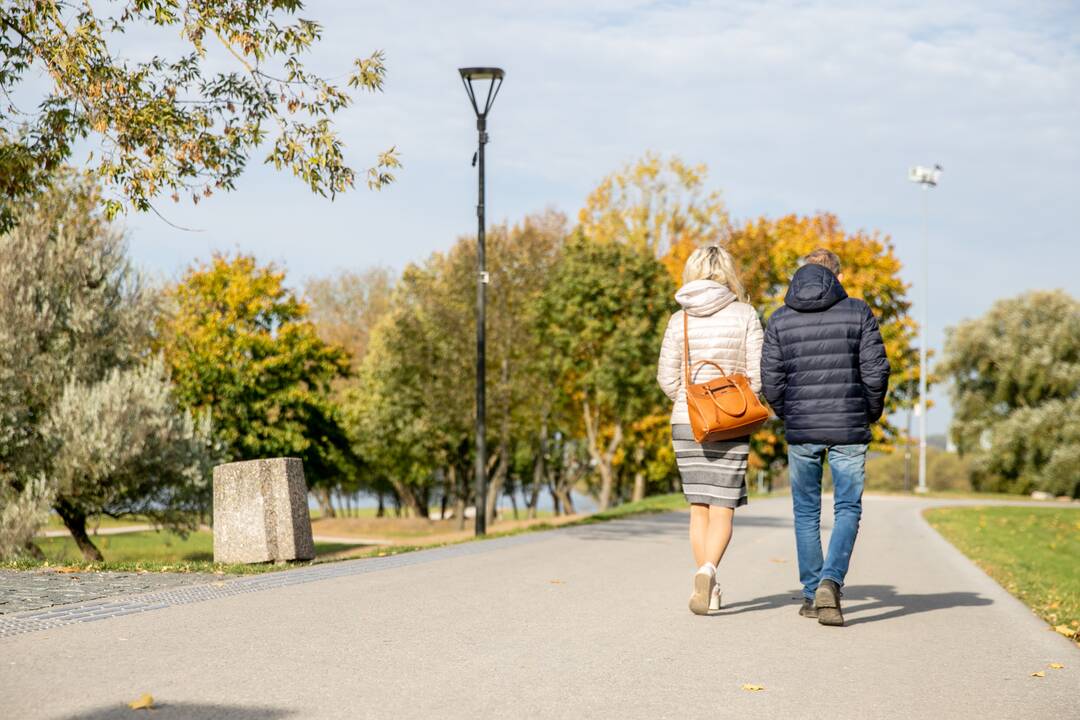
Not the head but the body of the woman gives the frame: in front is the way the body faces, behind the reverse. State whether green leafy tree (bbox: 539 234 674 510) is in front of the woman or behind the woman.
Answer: in front

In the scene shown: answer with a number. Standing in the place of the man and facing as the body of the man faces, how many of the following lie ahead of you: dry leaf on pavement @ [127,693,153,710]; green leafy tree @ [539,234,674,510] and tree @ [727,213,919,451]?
2

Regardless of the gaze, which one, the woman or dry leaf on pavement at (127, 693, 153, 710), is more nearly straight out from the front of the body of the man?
the woman

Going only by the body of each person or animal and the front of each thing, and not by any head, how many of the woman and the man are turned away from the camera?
2

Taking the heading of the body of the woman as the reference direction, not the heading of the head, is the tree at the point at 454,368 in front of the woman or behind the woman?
in front

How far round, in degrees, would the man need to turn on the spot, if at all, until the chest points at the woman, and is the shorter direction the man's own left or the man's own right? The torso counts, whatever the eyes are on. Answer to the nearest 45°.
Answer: approximately 90° to the man's own left

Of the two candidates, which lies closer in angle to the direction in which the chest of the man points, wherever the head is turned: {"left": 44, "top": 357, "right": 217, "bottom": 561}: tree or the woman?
the tree

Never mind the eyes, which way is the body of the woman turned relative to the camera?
away from the camera

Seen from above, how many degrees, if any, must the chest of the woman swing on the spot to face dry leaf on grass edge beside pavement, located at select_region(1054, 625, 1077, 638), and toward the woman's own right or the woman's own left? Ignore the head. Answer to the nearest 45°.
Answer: approximately 90° to the woman's own right

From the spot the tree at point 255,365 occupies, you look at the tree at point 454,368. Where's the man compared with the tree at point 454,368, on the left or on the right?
right

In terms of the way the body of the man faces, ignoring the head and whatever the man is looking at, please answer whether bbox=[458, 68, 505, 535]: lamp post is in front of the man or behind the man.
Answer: in front

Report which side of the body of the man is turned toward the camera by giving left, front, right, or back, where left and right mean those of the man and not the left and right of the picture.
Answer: back

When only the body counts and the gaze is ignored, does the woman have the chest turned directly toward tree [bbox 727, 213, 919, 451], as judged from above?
yes

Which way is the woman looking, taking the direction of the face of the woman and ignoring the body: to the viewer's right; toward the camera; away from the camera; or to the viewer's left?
away from the camera
